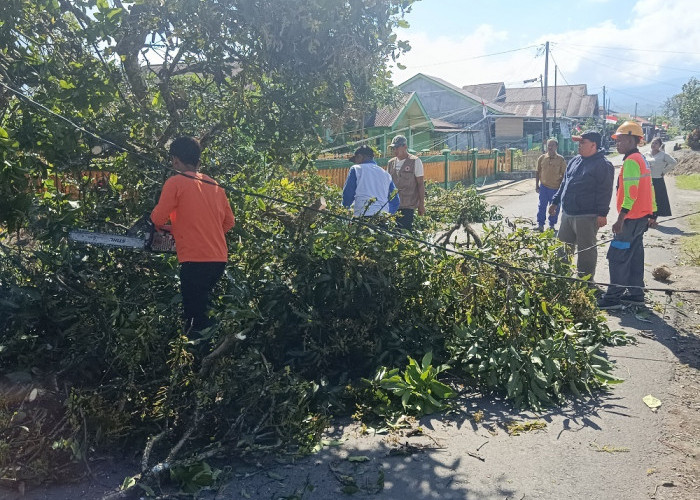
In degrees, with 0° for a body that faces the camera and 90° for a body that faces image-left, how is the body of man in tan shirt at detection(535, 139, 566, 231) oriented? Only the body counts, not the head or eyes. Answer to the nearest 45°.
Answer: approximately 0°

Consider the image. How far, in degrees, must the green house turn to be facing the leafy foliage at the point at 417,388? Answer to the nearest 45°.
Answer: approximately 45° to its right

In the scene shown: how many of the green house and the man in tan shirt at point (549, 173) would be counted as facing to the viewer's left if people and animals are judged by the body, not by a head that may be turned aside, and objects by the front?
0

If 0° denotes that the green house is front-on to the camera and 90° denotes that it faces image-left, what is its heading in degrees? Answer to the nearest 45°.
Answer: approximately 315°

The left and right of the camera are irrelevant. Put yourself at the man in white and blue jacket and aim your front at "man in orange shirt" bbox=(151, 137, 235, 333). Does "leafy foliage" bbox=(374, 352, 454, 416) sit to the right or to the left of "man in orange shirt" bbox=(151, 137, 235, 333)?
left

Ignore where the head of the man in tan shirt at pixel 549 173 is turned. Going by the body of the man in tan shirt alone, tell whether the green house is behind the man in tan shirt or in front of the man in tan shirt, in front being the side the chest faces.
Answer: behind

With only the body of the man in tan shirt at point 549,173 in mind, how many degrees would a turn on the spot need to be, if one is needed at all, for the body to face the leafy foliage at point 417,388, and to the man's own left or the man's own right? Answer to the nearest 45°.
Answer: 0° — they already face it

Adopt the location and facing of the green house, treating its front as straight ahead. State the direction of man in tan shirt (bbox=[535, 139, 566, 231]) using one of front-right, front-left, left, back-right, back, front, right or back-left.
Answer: front-right

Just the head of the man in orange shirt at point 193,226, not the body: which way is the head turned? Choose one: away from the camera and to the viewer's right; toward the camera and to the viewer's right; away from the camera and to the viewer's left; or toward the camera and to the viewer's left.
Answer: away from the camera and to the viewer's left

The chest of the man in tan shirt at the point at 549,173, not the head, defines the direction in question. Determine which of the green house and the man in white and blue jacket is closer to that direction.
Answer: the man in white and blue jacket

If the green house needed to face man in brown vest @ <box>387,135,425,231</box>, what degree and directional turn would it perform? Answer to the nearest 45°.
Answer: approximately 45° to its right

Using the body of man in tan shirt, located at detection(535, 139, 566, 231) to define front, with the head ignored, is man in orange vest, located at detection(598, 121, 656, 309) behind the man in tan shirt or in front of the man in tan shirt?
in front

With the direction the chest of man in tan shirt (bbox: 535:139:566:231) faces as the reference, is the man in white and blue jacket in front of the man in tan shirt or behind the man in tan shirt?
in front

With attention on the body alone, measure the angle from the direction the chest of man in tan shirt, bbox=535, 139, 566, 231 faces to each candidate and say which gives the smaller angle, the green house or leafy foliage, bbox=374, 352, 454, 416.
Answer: the leafy foliage
